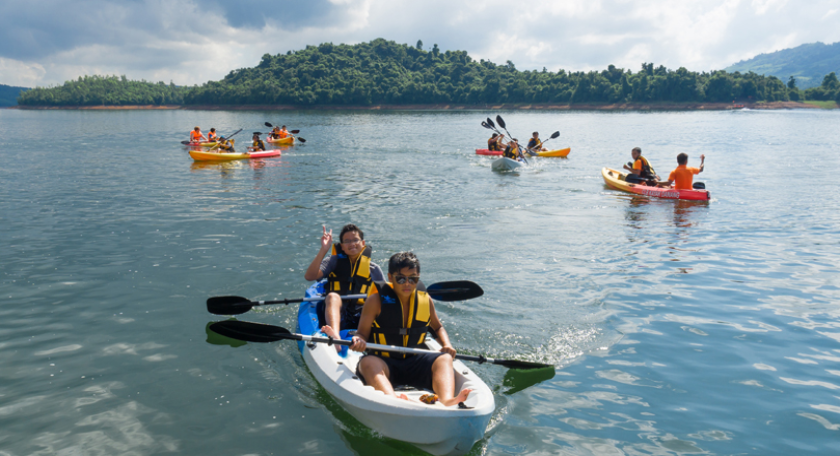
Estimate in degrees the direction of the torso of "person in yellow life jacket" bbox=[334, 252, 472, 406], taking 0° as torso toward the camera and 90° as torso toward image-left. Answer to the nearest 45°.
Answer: approximately 0°
